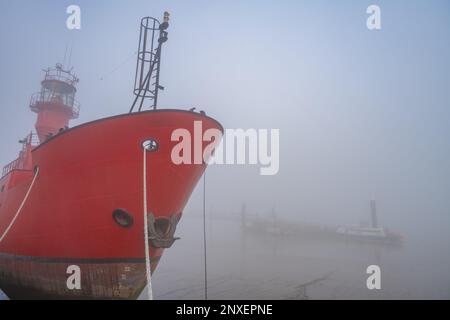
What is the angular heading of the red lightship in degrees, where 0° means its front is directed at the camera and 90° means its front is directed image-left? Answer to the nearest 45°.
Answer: approximately 315°
